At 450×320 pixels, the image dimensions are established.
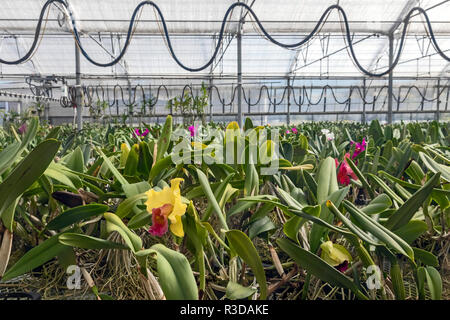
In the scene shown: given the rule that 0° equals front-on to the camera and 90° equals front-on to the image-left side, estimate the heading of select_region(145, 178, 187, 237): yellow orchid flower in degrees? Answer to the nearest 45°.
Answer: approximately 45°

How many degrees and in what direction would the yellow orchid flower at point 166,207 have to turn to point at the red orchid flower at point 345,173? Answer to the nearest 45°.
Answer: approximately 180°
